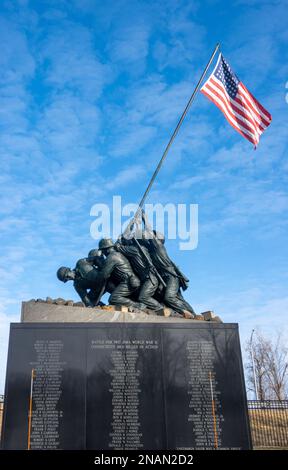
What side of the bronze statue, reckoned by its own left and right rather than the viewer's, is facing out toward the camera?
left

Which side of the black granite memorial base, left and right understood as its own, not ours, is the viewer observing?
front
